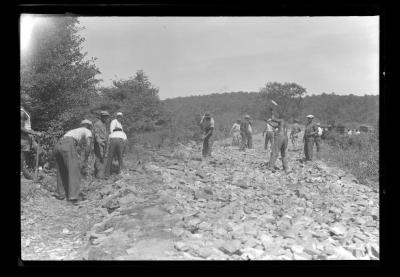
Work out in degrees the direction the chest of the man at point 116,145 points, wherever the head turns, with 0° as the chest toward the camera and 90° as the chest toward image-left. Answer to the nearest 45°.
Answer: approximately 180°

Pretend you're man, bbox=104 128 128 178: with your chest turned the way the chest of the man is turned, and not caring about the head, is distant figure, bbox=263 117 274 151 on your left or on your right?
on your right

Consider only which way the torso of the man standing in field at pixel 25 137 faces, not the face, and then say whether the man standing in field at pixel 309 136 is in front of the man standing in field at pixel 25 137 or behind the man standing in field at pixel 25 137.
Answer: in front

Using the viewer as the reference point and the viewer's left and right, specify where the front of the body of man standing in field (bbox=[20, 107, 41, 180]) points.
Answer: facing to the right of the viewer
